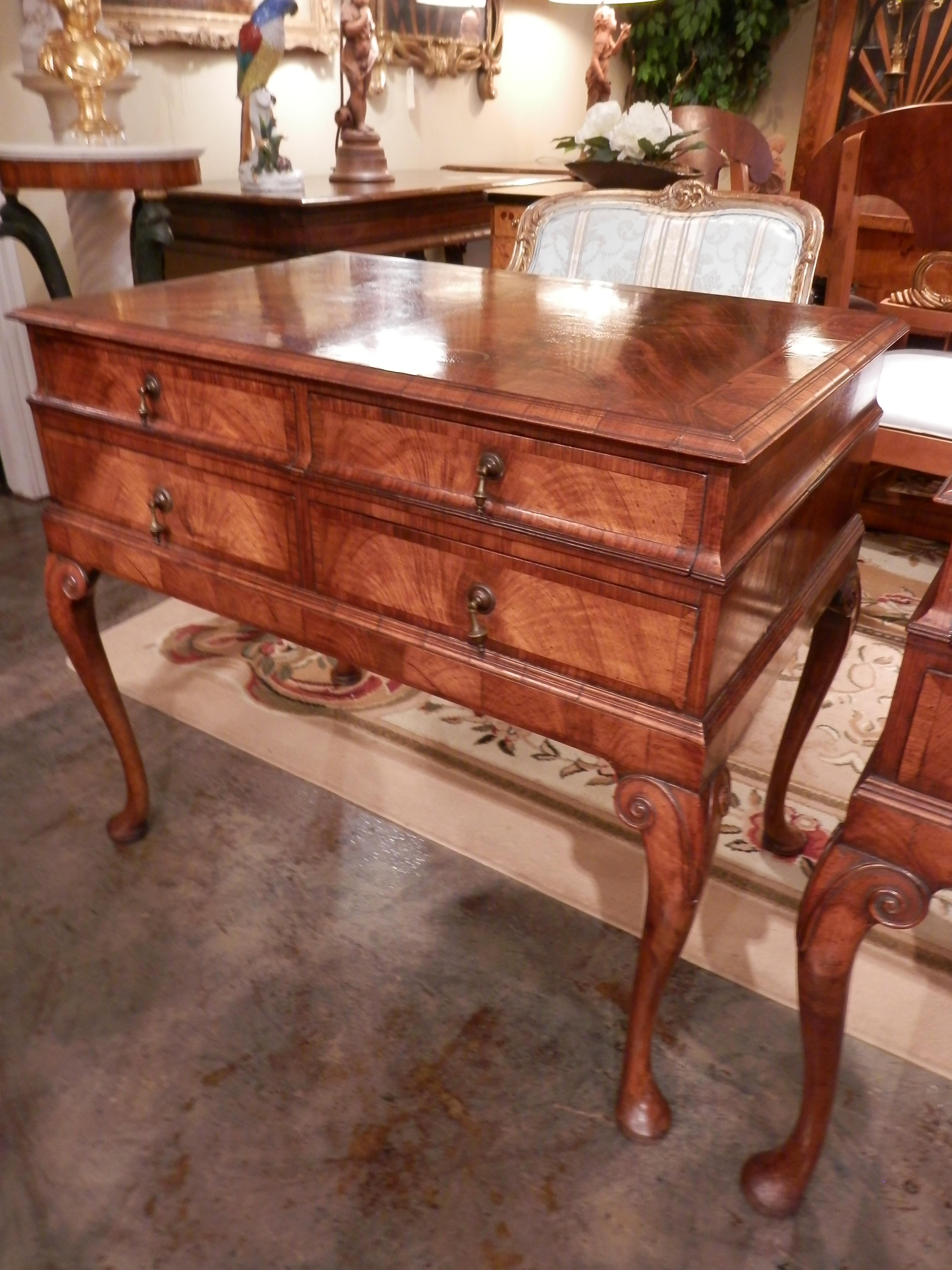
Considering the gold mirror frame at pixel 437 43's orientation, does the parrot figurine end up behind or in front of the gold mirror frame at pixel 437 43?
in front

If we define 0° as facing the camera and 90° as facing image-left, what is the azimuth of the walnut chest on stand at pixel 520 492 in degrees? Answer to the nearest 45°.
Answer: approximately 45°

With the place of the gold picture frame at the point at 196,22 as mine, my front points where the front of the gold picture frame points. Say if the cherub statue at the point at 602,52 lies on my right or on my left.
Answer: on my left

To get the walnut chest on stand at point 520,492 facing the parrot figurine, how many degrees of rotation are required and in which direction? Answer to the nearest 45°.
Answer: approximately 135° to its right

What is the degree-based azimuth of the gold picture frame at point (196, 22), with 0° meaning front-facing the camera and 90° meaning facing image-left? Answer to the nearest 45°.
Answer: approximately 0°

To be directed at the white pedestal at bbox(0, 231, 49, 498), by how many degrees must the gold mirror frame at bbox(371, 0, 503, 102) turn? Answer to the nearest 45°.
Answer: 0° — it already faces it

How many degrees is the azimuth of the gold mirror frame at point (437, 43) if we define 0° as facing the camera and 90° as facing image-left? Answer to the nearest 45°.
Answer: approximately 45°

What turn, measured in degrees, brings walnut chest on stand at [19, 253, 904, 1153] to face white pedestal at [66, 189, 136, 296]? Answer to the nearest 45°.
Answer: approximately 90° to its right

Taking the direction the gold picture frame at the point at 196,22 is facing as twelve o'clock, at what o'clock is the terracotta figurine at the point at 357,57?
The terracotta figurine is roughly at 10 o'clock from the gold picture frame.

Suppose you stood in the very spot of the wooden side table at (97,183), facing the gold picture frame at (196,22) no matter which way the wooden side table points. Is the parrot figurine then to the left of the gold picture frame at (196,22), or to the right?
right

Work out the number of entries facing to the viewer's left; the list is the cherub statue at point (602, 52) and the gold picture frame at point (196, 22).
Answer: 0

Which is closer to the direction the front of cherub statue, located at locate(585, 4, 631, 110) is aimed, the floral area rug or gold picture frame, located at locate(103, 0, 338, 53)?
the floral area rug

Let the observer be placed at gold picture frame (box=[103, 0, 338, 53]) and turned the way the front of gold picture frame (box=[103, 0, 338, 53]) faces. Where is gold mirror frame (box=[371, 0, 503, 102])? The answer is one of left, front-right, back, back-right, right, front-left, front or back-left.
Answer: back-left

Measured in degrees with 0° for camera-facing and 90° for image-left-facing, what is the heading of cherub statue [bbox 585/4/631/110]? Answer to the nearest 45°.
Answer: approximately 315°

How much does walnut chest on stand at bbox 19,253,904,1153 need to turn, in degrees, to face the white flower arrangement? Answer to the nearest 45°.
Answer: approximately 135° to its right
